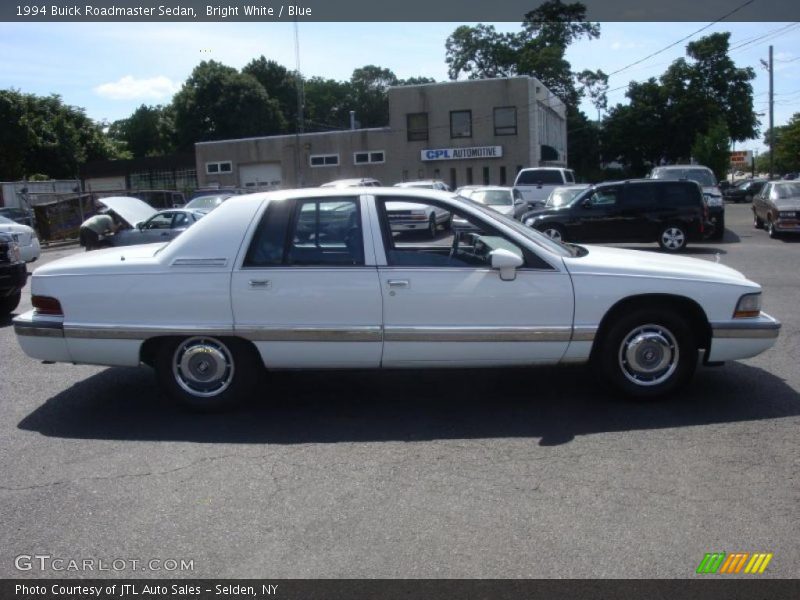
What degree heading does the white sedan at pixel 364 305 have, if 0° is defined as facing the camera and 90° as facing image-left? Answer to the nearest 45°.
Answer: approximately 270°

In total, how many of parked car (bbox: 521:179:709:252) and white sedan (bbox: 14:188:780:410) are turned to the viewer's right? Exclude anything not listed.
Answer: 1

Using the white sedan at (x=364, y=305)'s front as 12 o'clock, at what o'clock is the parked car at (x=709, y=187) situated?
The parked car is roughly at 10 o'clock from the white sedan.

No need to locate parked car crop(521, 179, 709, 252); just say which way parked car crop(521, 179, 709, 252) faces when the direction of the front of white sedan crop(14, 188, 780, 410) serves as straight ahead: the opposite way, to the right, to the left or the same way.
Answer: the opposite way

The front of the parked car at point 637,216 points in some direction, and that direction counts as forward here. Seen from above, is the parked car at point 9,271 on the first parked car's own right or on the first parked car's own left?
on the first parked car's own left

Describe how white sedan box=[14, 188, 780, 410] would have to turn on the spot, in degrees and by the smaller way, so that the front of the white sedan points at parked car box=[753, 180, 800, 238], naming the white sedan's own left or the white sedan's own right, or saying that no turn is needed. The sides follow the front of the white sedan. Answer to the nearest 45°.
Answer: approximately 45° to the white sedan's own left

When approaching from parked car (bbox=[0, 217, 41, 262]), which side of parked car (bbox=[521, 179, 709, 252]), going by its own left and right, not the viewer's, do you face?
front

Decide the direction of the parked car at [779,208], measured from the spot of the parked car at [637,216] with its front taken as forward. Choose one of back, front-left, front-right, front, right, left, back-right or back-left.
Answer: back-right

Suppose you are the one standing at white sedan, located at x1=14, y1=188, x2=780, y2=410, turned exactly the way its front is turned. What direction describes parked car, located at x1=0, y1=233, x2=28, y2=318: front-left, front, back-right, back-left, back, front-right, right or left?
back-left

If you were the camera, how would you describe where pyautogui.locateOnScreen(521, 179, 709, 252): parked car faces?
facing to the left of the viewer

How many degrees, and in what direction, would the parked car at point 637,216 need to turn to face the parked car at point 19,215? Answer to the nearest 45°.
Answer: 0° — it already faces it
